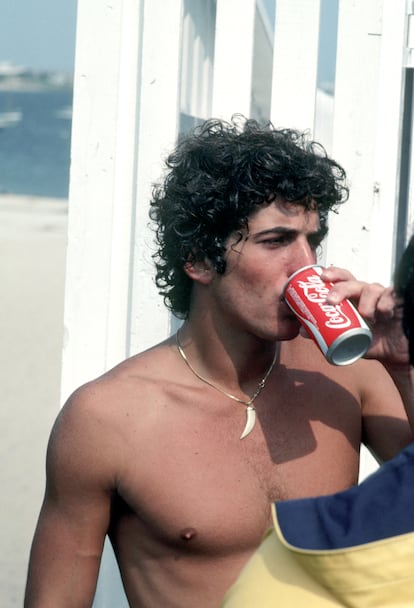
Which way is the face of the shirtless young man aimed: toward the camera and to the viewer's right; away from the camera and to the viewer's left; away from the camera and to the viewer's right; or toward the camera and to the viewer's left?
toward the camera and to the viewer's right

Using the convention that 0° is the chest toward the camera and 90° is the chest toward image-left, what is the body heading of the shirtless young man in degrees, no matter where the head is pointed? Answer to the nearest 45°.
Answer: approximately 315°

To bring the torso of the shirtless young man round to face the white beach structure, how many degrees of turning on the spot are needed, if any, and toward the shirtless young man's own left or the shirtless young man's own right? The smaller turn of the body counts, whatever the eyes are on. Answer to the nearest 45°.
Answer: approximately 135° to the shirtless young man's own left
